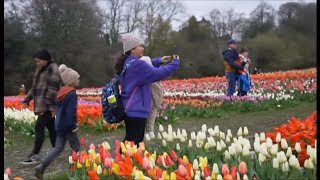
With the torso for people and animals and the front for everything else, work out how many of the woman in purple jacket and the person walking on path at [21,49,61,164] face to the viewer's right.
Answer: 1

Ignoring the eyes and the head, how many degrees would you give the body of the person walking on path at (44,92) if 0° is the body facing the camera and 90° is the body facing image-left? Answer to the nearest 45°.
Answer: approximately 45°

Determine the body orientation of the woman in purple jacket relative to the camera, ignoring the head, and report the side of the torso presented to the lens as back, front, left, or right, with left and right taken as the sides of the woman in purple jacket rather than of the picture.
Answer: right

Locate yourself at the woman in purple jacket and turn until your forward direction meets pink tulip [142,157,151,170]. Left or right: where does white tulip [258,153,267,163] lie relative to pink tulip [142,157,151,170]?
left

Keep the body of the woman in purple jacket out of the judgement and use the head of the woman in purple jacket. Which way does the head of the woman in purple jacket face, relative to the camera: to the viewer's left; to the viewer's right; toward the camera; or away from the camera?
to the viewer's right

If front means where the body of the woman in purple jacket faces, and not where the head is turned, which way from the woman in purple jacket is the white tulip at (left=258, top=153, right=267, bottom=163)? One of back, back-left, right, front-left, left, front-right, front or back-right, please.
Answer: front-right

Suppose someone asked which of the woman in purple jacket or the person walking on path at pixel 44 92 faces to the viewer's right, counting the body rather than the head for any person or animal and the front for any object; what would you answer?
the woman in purple jacket

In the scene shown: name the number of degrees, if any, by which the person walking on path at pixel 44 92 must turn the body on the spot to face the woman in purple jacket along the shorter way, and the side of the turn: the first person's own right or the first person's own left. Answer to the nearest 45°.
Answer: approximately 90° to the first person's own left

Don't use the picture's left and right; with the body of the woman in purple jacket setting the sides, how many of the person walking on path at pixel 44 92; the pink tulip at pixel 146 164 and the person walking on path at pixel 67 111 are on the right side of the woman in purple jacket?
1

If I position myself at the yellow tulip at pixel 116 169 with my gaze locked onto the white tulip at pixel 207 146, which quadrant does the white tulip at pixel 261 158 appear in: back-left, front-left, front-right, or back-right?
front-right
